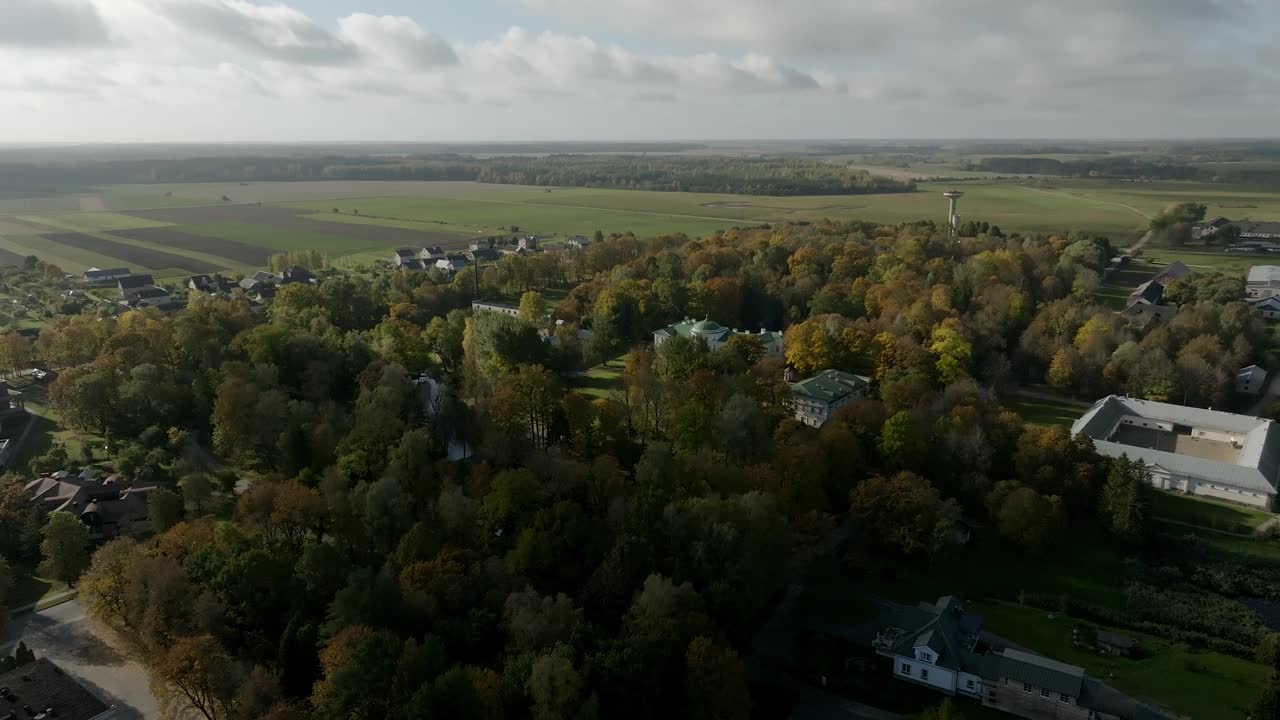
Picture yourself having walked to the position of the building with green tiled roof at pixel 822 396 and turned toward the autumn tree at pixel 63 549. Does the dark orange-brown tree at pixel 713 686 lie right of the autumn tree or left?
left

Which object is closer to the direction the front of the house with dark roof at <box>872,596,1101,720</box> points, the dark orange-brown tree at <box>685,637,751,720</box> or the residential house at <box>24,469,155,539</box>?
the dark orange-brown tree

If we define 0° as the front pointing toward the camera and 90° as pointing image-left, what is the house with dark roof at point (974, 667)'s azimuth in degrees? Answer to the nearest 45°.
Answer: approximately 45°

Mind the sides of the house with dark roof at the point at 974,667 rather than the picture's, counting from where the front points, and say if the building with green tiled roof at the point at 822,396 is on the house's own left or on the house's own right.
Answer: on the house's own right

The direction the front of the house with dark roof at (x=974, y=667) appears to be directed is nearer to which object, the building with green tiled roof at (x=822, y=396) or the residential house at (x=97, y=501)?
the residential house

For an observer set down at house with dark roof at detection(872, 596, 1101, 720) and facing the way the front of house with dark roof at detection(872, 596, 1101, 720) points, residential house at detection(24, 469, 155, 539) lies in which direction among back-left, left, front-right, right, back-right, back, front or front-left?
front-right

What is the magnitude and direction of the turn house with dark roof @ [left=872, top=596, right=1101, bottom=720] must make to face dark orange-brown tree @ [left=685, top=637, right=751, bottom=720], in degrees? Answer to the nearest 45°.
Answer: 0° — it already faces it
